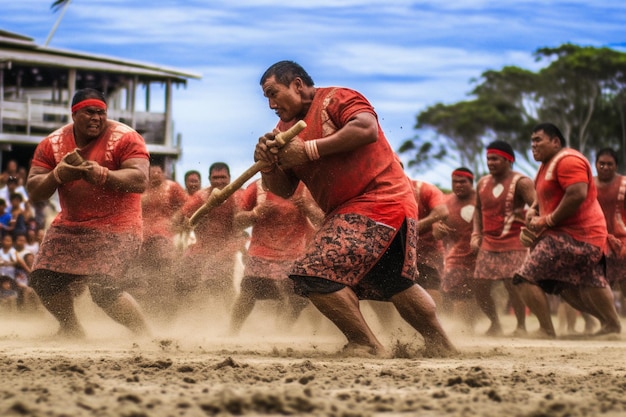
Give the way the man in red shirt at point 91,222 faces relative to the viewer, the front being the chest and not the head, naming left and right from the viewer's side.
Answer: facing the viewer

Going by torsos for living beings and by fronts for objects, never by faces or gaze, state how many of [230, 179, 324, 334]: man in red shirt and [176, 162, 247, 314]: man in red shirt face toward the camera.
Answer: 2

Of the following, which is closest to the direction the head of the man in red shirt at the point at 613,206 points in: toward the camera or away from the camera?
toward the camera

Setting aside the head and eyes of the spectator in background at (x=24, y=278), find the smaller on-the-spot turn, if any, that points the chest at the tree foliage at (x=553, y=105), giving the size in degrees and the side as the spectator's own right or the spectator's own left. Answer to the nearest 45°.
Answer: approximately 90° to the spectator's own left

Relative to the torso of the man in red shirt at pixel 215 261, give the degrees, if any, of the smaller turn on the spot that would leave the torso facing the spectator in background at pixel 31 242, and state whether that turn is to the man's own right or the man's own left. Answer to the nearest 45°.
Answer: approximately 135° to the man's own right

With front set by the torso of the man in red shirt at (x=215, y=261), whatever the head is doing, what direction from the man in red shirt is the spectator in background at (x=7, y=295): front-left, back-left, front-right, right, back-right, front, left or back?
back-right

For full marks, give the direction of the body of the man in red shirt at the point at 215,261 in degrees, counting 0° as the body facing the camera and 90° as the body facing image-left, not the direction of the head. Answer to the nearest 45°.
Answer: approximately 0°

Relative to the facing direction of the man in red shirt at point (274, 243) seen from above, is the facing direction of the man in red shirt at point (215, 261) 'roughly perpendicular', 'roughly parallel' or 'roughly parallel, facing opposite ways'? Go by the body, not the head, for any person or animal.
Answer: roughly parallel

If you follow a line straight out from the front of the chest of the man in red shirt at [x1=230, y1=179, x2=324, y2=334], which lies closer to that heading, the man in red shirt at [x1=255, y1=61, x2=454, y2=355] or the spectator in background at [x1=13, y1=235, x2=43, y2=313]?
the man in red shirt

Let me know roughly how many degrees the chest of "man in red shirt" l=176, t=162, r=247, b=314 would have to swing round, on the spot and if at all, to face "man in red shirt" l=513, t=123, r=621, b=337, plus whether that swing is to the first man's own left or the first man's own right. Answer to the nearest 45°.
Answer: approximately 45° to the first man's own left

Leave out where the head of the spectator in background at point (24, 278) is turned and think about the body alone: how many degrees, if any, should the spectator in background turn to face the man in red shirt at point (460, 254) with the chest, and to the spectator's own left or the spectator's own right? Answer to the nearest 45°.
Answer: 0° — they already face them

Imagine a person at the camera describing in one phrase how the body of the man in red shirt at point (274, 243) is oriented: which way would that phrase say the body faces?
toward the camera

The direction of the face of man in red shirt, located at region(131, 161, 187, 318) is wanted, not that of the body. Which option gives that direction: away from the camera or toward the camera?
toward the camera
